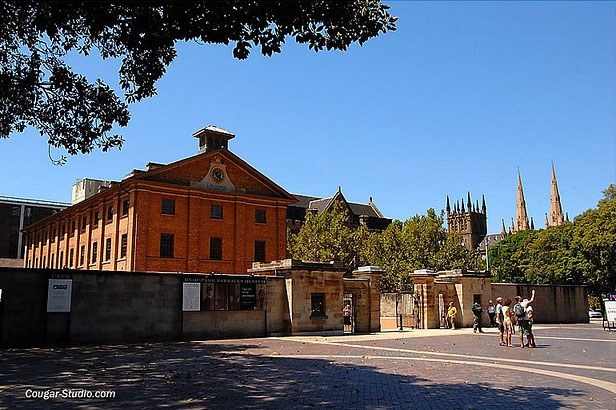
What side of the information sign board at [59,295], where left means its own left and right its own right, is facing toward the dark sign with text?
left

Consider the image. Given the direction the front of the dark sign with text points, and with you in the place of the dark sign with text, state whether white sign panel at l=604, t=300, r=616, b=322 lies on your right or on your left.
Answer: on your left

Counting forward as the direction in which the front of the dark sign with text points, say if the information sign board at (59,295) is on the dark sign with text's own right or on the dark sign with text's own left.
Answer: on the dark sign with text's own right

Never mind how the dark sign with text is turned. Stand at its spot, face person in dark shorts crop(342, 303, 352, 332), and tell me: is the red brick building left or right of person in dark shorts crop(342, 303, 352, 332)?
left

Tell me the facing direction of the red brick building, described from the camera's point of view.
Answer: facing the viewer and to the right of the viewer

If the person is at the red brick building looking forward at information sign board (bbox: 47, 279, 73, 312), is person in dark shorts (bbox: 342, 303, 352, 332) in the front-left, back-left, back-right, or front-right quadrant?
front-left

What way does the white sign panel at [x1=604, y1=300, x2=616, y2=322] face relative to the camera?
toward the camera

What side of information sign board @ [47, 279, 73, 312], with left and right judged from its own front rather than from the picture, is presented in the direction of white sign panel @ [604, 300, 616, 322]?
left

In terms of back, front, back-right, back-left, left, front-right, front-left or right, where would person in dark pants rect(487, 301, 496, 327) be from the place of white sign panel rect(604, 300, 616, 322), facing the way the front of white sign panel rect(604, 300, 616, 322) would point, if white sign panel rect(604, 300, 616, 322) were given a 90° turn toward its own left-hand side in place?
back

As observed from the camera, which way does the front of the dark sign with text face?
facing the viewer

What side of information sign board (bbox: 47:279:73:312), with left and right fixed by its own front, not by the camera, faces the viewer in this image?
front

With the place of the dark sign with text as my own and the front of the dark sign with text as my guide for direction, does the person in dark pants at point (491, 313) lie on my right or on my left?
on my left

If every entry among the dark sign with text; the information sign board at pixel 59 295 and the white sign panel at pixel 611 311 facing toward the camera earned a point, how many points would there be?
3

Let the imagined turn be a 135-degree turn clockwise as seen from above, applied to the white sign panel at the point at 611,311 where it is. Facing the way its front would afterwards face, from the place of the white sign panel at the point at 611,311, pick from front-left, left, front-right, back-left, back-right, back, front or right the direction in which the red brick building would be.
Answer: front-left

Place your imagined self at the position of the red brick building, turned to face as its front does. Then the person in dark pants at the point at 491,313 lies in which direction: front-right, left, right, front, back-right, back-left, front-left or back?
front

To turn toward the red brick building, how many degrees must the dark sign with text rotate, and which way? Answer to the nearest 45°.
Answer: approximately 180°

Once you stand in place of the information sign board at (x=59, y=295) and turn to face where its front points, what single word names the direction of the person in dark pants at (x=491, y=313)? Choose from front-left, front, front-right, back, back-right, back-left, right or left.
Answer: left

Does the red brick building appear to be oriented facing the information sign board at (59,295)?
no

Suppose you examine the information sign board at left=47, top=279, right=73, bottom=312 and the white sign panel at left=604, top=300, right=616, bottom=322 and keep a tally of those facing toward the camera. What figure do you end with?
2
